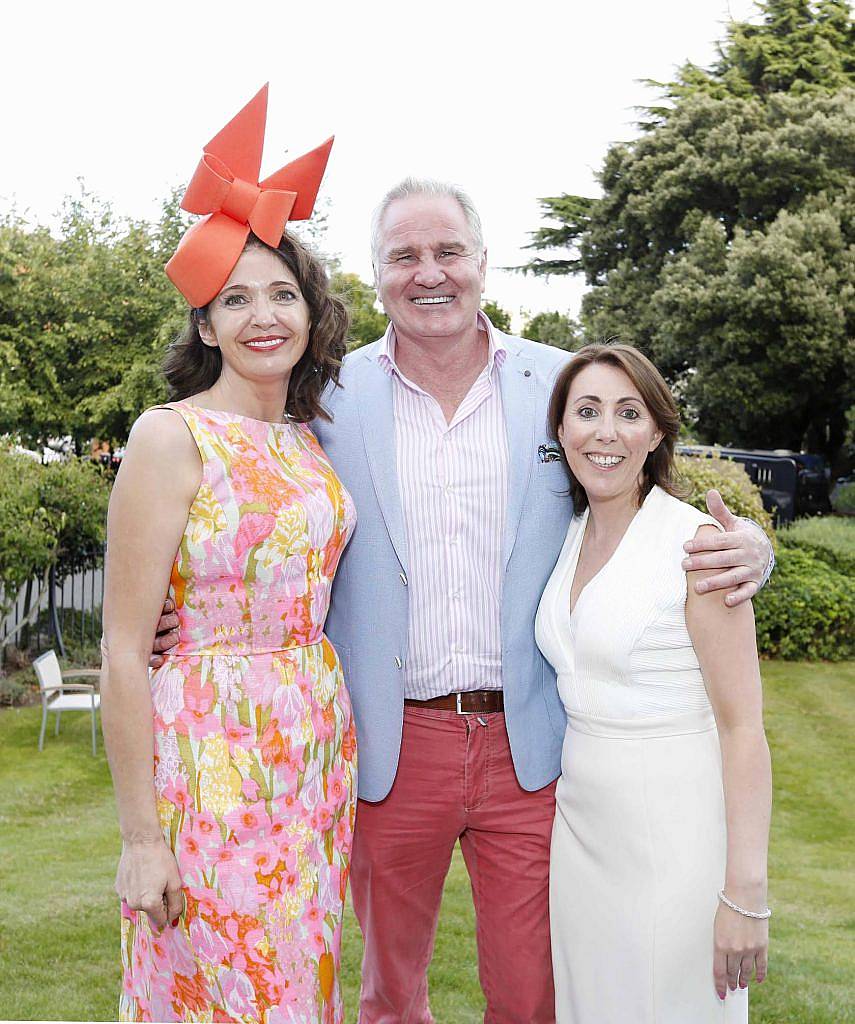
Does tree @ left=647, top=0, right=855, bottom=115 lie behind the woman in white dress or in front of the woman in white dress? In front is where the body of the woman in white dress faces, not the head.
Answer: behind

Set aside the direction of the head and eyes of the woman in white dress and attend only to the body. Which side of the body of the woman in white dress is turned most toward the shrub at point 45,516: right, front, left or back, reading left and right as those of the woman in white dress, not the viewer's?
right

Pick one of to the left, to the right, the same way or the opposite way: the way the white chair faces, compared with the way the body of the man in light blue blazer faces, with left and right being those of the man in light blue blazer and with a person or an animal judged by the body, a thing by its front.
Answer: to the left

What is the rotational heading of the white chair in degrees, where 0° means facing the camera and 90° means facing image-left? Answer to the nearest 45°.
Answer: approximately 270°

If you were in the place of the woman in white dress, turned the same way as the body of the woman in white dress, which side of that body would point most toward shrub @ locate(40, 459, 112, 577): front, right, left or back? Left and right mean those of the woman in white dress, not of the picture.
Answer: right

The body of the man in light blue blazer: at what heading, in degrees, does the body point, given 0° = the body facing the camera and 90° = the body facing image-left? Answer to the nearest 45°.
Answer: approximately 0°

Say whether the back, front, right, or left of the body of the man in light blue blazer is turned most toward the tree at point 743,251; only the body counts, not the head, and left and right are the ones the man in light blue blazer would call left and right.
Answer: back

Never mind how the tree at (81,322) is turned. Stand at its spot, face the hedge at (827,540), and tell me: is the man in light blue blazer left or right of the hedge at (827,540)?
right

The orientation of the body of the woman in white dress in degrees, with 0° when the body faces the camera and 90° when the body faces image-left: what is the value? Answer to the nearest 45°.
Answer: approximately 45°

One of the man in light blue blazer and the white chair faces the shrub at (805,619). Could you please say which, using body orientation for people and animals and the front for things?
the white chair
